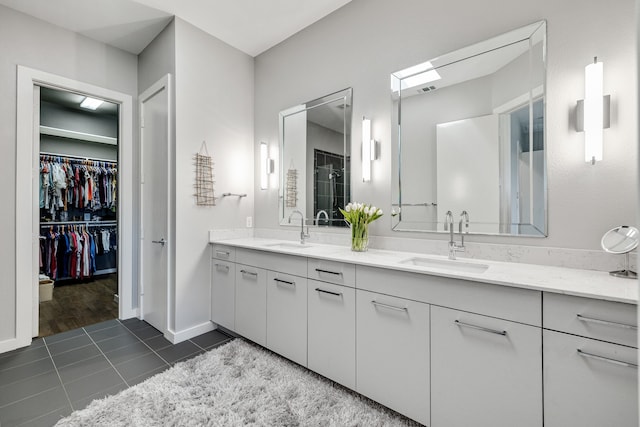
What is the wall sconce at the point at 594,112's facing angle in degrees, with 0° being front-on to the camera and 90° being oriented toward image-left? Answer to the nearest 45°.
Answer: approximately 0°

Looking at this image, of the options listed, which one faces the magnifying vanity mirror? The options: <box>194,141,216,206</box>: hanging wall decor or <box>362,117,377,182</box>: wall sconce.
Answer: the hanging wall decor

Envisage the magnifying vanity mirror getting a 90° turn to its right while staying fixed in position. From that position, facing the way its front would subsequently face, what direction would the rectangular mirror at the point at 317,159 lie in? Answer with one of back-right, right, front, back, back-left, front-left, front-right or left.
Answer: front-left

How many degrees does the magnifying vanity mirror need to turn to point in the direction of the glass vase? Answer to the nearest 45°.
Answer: approximately 45° to its right

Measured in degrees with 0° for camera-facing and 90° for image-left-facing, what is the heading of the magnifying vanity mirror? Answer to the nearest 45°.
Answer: approximately 45°

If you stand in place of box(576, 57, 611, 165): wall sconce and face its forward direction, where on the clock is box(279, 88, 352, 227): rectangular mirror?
The rectangular mirror is roughly at 3 o'clock from the wall sconce.

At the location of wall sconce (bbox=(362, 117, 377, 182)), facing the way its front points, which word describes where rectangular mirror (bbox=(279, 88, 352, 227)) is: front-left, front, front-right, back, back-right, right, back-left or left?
right

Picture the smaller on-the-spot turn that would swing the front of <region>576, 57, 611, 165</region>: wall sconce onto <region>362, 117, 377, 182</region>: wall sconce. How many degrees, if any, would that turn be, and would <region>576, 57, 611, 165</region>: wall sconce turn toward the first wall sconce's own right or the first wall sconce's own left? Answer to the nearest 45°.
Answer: approximately 90° to the first wall sconce's own right

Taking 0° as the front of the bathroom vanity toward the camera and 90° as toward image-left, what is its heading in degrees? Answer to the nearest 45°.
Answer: approximately 45°

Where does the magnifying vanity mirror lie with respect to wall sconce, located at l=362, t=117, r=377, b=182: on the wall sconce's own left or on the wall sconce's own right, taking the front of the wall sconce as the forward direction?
on the wall sconce's own left

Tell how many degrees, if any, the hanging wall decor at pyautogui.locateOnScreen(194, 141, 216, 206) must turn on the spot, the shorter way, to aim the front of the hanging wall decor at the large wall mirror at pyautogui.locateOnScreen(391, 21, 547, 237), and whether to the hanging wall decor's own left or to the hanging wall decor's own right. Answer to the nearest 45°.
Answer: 0° — it already faces it
